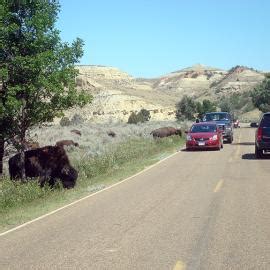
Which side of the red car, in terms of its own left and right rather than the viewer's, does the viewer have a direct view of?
front

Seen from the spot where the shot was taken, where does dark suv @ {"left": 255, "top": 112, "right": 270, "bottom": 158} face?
facing away from the viewer

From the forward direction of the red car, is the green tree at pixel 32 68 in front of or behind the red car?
in front

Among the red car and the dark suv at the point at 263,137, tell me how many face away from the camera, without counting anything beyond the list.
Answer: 1

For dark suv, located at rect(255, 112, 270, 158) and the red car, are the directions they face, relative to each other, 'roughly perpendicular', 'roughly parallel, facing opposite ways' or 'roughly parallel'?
roughly parallel, facing opposite ways

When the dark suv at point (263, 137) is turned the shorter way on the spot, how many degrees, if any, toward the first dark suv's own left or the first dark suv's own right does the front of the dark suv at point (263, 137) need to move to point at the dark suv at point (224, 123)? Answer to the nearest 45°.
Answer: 0° — it already faces it

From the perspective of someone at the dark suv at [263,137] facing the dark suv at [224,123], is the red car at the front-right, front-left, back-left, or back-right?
front-left

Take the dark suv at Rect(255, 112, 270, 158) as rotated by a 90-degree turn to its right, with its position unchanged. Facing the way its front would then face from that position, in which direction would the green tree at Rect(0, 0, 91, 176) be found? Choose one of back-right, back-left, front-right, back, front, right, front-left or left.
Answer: back-right
